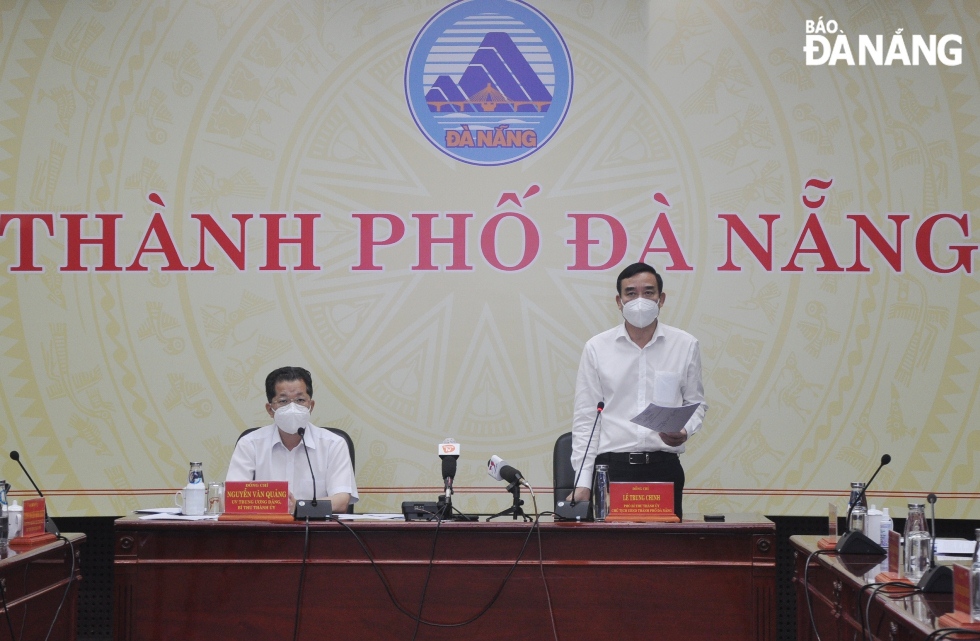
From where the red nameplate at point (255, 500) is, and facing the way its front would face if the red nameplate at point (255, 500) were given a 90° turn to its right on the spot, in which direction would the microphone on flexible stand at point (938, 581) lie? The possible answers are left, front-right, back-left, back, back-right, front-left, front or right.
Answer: back-left

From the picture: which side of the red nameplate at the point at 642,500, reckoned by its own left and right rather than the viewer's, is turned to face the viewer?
front

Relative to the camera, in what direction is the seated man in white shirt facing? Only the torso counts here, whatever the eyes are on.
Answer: toward the camera

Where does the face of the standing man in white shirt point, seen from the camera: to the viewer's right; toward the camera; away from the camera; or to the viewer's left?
toward the camera

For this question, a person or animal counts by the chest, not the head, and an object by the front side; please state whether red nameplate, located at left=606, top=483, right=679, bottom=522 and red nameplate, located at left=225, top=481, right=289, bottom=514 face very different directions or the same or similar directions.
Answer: same or similar directions

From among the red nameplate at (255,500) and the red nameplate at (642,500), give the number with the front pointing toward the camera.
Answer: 2

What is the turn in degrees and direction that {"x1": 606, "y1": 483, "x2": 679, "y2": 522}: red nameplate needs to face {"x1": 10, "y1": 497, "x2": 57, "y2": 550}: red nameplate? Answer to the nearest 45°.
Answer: approximately 90° to its right

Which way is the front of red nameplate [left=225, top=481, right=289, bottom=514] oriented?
toward the camera

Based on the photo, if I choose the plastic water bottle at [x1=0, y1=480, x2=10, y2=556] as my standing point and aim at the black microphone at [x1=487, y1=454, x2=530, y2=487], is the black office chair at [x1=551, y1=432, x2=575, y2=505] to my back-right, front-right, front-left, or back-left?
front-left

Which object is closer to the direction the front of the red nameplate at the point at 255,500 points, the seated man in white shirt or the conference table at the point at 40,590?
the conference table

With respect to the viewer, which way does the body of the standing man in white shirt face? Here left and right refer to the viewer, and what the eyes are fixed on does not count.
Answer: facing the viewer

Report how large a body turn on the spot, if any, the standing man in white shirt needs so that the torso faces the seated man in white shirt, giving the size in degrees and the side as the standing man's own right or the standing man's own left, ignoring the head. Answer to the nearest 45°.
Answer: approximately 90° to the standing man's own right

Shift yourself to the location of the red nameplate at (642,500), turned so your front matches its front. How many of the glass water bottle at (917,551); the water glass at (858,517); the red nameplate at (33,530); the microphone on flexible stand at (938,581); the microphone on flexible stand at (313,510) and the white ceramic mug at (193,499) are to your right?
3

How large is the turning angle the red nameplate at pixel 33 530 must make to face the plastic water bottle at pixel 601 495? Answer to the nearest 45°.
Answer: approximately 45° to its left

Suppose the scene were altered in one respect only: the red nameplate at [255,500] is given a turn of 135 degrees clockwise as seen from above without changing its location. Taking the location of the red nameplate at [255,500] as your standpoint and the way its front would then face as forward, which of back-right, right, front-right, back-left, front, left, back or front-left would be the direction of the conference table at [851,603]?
back

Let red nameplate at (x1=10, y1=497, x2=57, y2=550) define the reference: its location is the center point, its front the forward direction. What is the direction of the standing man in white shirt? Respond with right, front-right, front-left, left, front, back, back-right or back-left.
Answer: front-left

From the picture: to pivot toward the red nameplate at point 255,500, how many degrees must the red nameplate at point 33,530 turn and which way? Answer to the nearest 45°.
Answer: approximately 45° to its left
